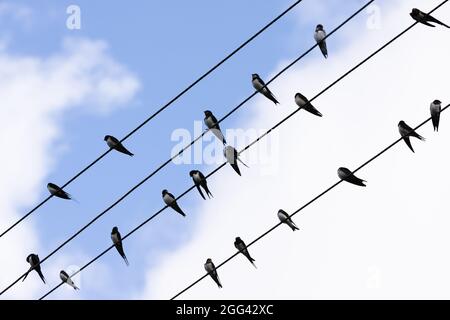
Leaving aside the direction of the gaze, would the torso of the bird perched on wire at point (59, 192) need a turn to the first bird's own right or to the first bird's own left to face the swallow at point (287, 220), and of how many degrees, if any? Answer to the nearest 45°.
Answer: approximately 180°

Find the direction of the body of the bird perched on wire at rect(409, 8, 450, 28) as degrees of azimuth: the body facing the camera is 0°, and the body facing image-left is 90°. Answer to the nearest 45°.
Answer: approximately 90°

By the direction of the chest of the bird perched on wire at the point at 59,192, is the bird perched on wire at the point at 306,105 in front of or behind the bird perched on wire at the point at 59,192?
behind

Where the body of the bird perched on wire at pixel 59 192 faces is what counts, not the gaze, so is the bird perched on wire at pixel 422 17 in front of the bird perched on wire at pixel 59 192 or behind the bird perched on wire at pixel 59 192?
behind

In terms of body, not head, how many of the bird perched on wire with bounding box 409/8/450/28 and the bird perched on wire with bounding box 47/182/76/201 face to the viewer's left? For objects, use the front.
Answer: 2

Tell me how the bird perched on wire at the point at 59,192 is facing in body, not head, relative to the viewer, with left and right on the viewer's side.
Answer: facing to the left of the viewer

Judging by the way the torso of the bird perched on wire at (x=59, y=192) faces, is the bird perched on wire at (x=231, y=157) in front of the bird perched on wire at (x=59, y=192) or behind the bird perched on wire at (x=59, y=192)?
behind

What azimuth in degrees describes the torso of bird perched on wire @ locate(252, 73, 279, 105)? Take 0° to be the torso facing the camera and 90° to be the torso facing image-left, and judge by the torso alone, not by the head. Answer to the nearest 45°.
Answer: approximately 45°
